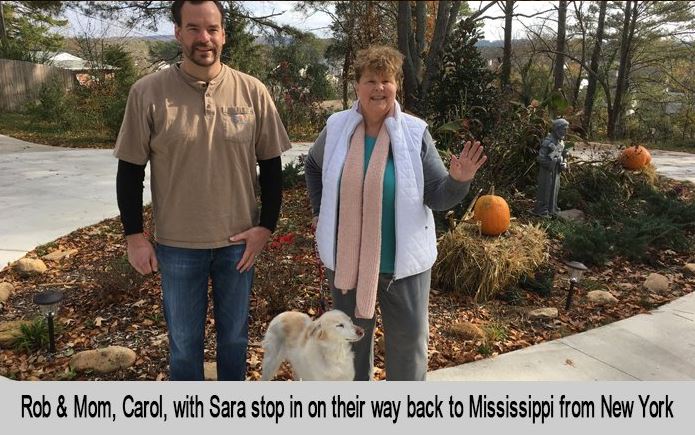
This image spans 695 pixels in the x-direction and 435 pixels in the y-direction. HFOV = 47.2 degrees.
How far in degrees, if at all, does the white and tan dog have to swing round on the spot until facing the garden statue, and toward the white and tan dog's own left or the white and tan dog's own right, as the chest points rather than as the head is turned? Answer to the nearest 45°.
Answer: approximately 45° to the white and tan dog's own left

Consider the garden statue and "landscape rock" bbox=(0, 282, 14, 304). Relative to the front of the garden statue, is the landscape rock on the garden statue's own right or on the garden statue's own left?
on the garden statue's own right

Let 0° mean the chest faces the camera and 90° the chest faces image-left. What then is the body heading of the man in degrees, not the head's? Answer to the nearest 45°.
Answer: approximately 0°

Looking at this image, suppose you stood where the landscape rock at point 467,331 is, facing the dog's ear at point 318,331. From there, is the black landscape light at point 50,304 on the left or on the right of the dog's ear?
right

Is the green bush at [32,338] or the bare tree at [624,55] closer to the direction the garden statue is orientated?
the green bush

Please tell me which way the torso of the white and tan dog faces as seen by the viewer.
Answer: to the viewer's right

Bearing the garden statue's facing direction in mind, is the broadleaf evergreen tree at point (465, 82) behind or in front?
behind

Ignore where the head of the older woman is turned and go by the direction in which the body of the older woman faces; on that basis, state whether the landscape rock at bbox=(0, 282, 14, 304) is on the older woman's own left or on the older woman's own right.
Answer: on the older woman's own right

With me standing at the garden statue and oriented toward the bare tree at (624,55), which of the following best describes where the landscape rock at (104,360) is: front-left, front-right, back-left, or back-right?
back-left

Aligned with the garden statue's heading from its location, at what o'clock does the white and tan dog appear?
The white and tan dog is roughly at 2 o'clock from the garden statue.
